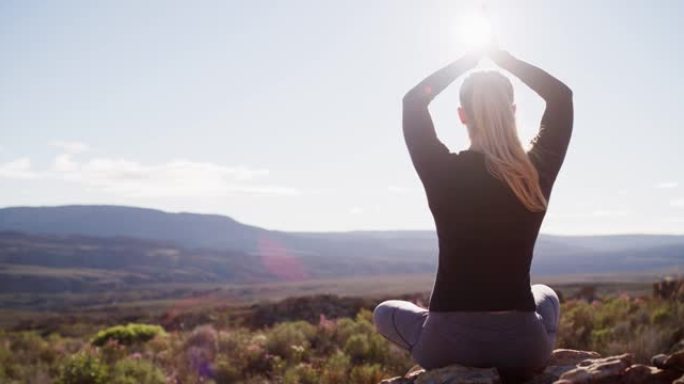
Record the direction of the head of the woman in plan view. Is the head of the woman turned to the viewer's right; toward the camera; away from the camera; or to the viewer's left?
away from the camera

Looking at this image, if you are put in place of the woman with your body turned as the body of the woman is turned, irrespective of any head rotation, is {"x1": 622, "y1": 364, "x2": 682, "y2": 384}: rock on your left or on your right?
on your right

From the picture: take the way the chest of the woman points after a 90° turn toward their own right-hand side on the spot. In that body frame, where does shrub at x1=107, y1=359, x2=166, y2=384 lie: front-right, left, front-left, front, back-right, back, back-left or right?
back-left

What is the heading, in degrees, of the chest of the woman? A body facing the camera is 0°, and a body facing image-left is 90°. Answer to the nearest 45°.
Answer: approximately 180°

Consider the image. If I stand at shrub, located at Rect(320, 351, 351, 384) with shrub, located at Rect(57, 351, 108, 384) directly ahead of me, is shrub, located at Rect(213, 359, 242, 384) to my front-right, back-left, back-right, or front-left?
front-right

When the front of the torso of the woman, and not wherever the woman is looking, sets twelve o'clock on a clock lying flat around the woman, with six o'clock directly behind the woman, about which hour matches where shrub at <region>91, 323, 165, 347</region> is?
The shrub is roughly at 11 o'clock from the woman.

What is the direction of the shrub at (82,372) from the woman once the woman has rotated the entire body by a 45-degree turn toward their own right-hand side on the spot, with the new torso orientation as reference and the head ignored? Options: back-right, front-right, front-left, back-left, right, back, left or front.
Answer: left

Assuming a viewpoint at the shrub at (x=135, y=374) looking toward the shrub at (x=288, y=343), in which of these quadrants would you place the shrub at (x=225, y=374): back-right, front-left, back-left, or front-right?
front-right
